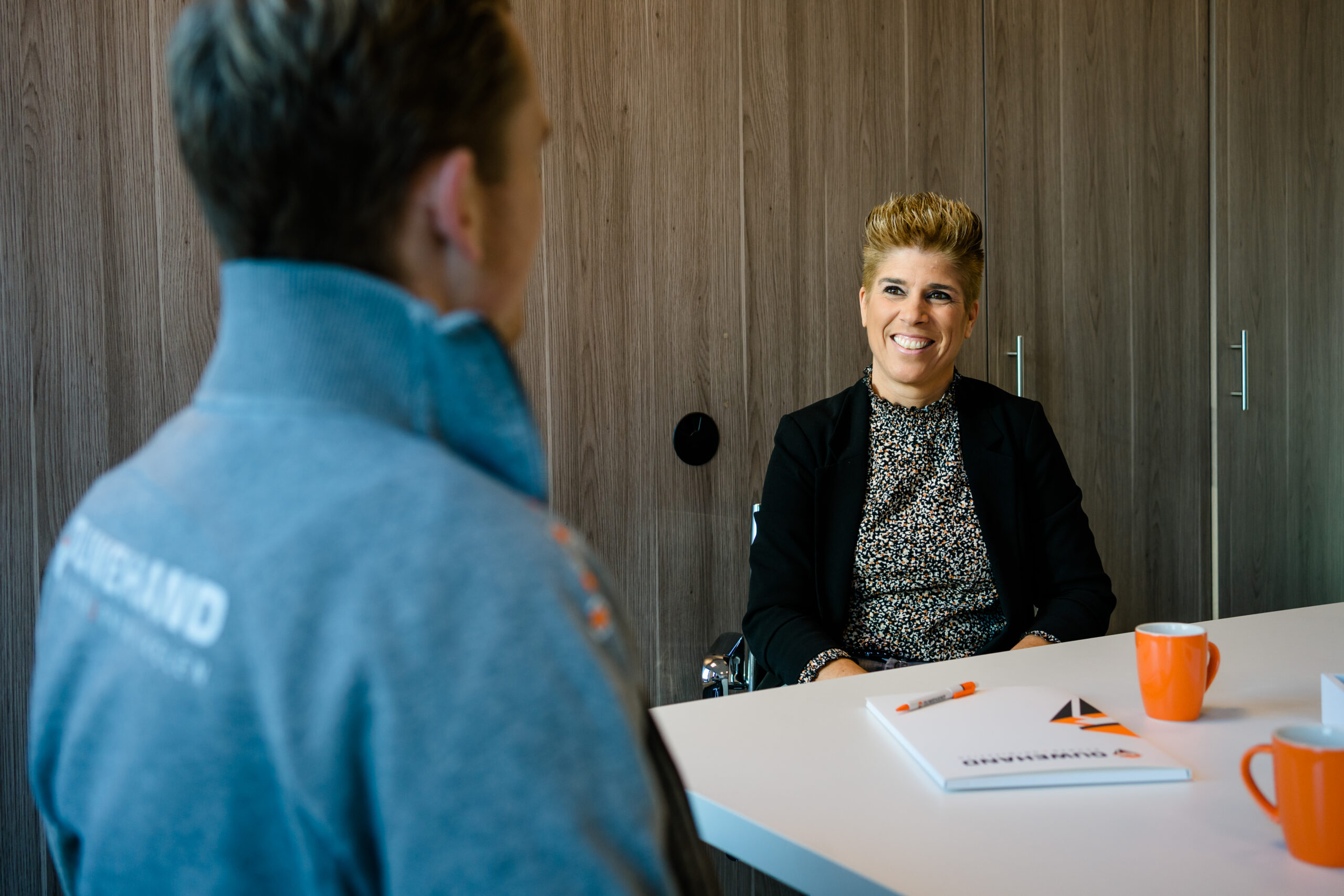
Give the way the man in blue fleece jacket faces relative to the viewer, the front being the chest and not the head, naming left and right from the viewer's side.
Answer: facing away from the viewer and to the right of the viewer

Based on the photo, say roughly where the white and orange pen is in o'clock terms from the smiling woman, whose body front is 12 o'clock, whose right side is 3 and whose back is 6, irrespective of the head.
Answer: The white and orange pen is roughly at 12 o'clock from the smiling woman.

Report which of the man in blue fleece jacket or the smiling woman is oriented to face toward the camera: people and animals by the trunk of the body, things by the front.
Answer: the smiling woman

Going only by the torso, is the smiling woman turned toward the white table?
yes

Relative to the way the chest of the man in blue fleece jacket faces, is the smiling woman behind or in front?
in front

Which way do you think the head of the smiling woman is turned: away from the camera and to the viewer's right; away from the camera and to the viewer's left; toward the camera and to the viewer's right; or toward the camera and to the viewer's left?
toward the camera and to the viewer's left

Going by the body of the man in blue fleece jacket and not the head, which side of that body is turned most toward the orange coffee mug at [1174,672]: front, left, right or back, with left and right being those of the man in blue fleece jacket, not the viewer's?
front

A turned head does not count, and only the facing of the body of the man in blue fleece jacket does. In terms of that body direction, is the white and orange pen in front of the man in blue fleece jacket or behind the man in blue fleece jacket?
in front

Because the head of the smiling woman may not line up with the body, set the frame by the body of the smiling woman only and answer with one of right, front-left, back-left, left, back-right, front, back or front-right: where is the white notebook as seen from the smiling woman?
front

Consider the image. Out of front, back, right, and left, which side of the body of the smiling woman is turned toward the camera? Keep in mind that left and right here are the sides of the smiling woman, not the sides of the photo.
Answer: front

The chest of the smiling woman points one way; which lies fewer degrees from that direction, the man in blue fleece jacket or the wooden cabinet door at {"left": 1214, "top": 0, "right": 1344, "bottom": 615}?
the man in blue fleece jacket
